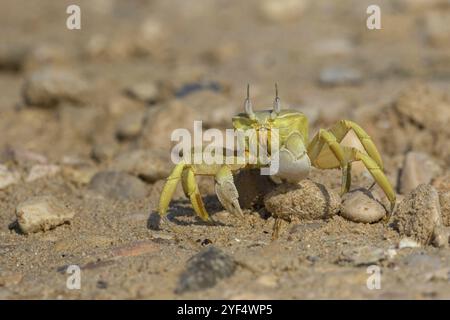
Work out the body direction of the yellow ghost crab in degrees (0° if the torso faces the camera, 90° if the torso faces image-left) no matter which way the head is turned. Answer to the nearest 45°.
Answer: approximately 0°

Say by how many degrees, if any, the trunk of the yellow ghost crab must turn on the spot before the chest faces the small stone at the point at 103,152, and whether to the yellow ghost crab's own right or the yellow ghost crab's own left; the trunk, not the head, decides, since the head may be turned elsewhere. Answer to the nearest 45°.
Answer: approximately 135° to the yellow ghost crab's own right

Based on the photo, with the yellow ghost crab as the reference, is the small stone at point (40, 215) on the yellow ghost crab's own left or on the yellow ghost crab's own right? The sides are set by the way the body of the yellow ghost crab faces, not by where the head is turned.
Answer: on the yellow ghost crab's own right

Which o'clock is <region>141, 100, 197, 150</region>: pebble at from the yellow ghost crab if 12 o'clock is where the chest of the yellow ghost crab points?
The pebble is roughly at 5 o'clock from the yellow ghost crab.

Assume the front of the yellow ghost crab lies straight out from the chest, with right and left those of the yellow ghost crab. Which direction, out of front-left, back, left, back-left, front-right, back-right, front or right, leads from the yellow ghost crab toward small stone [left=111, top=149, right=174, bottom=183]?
back-right

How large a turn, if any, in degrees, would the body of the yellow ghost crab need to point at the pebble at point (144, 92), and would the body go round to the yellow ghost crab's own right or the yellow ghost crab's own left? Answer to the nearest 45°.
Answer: approximately 180°

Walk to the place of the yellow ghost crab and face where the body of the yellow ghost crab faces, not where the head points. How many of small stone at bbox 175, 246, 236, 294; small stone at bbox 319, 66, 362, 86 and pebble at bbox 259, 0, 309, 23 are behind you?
2

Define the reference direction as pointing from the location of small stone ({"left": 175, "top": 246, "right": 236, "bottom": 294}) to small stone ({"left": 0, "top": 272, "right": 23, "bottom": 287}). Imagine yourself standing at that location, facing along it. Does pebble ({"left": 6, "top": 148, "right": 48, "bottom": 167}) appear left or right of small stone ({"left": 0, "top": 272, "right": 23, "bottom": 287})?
right

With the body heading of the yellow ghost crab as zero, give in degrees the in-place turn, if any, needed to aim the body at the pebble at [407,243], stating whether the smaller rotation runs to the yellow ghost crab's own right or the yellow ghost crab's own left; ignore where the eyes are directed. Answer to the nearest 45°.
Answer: approximately 45° to the yellow ghost crab's own left

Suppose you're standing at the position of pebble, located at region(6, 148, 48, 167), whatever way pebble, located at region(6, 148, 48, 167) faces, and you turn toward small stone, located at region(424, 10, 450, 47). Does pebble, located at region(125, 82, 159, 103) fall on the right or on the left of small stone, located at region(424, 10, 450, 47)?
left

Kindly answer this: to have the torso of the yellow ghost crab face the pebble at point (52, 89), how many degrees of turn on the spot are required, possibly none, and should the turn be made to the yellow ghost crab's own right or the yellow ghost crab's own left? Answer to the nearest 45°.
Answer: approximately 135° to the yellow ghost crab's own right

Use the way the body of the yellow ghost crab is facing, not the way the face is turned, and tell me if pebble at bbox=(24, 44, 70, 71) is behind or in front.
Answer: behind

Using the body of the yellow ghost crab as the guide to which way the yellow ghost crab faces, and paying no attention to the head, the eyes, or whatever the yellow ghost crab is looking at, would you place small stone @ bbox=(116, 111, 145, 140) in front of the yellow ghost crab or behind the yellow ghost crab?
behind

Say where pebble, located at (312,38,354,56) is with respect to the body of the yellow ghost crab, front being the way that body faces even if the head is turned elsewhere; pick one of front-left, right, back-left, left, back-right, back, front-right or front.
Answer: back

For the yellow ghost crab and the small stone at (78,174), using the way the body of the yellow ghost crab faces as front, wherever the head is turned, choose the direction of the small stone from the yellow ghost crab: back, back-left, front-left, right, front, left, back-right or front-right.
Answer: back-right
